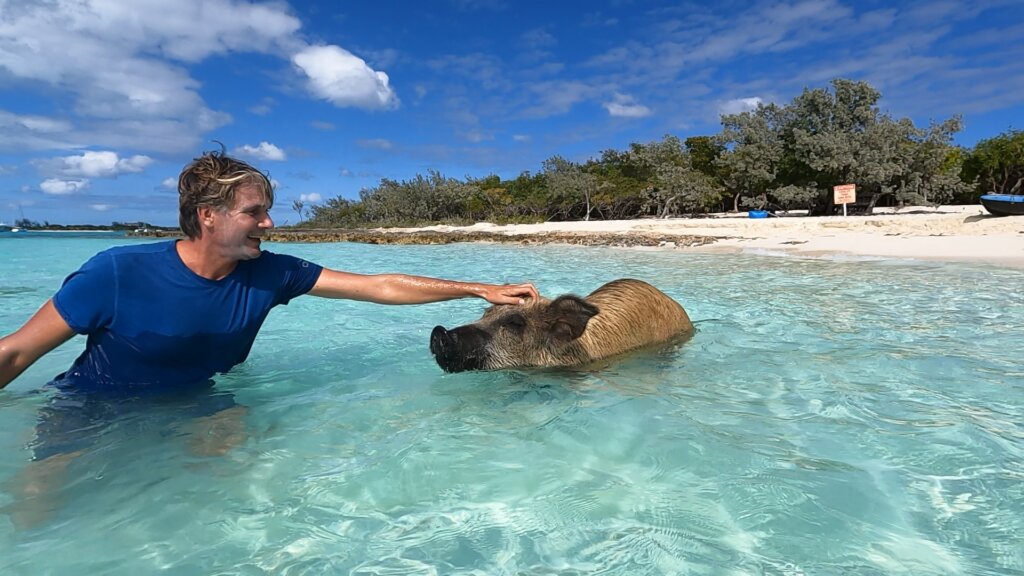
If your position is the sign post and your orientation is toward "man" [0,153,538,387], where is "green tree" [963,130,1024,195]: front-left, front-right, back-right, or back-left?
back-left

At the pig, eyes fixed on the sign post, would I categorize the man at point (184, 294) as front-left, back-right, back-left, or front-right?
back-left

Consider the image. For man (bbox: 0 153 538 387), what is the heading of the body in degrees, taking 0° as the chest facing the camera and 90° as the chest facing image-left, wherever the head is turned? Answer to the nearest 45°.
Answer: approximately 315°

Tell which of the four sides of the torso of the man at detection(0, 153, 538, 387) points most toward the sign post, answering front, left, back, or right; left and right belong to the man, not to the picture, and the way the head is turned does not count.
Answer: left

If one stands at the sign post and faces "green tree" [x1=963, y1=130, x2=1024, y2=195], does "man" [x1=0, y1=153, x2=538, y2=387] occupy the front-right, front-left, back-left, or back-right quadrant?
back-right

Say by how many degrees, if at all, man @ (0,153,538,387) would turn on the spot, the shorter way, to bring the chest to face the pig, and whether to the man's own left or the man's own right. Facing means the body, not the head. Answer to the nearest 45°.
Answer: approximately 45° to the man's own left

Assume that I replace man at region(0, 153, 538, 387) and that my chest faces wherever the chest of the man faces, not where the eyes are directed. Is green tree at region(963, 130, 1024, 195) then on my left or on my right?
on my left
